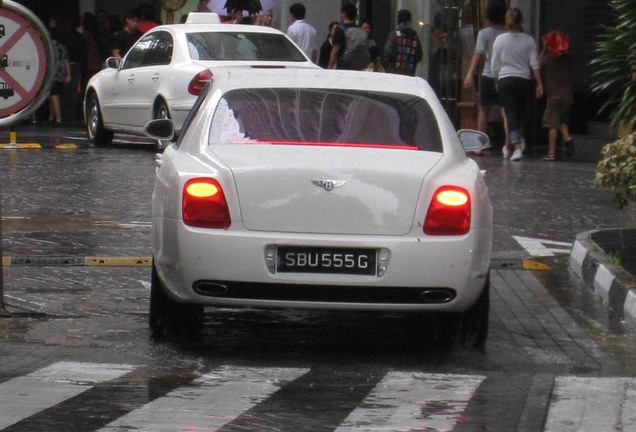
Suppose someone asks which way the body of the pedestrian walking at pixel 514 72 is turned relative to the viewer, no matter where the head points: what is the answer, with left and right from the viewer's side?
facing away from the viewer

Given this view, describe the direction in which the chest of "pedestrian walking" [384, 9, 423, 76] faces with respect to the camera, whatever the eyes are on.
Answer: away from the camera

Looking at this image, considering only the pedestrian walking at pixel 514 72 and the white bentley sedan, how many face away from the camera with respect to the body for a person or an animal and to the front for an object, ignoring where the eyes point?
2

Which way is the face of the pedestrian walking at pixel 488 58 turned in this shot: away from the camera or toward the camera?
away from the camera

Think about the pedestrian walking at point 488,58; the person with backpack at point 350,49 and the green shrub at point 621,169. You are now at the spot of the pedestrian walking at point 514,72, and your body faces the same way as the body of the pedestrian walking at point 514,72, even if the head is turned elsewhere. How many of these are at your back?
1

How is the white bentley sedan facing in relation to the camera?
away from the camera

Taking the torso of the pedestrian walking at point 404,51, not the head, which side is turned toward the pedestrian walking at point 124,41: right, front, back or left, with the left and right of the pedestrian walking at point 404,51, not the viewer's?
left

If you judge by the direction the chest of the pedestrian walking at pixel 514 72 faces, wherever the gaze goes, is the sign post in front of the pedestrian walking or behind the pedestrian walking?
behind
